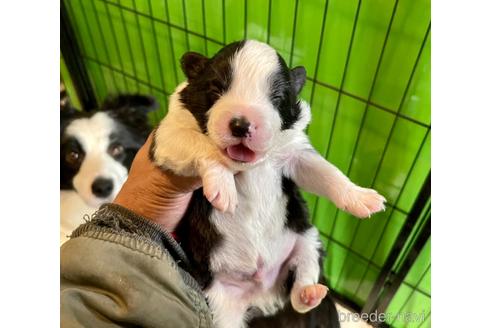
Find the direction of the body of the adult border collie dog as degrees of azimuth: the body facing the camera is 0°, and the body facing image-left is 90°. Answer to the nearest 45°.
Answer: approximately 0°

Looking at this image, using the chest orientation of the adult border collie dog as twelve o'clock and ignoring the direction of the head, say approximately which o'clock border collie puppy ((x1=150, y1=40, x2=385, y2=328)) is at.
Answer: The border collie puppy is roughly at 11 o'clock from the adult border collie dog.
